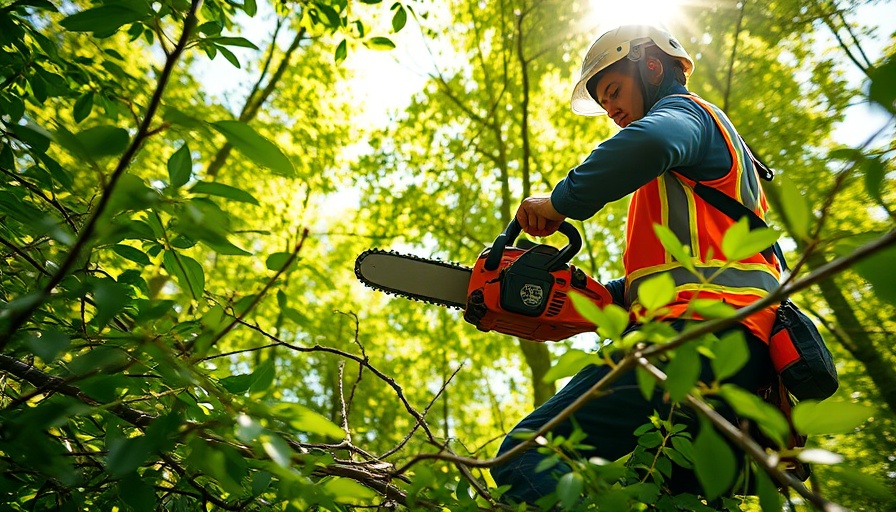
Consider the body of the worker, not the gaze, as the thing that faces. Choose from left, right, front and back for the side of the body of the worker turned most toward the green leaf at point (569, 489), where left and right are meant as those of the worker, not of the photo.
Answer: left

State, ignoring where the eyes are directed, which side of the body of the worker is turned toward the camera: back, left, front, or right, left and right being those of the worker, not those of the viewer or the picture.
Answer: left

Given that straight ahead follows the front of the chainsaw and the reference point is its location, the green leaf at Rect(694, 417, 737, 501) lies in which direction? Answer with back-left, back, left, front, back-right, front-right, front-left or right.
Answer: left

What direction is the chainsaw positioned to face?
to the viewer's left

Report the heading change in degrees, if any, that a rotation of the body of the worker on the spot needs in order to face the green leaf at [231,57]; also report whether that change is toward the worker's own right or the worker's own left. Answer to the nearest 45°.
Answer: approximately 45° to the worker's own left

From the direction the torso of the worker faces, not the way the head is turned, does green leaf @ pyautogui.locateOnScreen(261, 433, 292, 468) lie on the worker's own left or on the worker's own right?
on the worker's own left

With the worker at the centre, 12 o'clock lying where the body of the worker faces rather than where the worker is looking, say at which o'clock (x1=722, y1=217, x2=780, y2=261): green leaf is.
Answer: The green leaf is roughly at 9 o'clock from the worker.

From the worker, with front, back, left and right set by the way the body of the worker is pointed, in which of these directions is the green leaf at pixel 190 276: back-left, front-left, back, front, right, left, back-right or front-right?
front-left

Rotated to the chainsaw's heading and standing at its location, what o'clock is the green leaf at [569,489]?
The green leaf is roughly at 9 o'clock from the chainsaw.

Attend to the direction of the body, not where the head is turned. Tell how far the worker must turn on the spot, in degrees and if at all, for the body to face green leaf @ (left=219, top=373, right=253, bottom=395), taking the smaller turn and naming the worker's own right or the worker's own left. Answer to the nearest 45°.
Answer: approximately 45° to the worker's own left
